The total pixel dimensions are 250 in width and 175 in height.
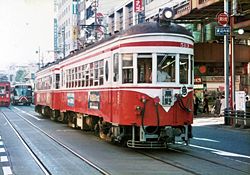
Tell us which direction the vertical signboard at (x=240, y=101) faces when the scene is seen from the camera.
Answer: facing the viewer

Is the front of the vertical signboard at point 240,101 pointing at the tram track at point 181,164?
yes

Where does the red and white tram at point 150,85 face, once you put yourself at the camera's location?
facing the viewer and to the right of the viewer

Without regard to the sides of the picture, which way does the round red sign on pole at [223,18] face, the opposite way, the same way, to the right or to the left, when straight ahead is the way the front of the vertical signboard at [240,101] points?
the same way

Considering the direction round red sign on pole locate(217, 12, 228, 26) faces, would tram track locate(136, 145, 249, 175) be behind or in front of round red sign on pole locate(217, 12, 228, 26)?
in front

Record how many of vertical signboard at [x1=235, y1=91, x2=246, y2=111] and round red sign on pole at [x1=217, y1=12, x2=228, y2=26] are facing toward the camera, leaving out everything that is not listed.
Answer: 2
